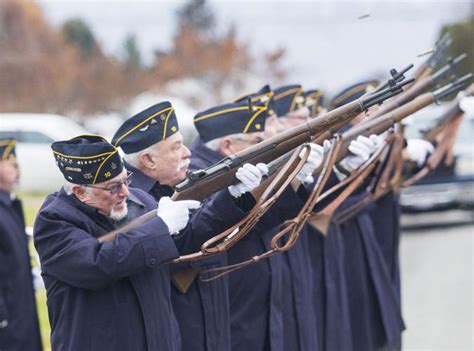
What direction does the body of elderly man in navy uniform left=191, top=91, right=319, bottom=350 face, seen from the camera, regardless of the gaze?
to the viewer's right

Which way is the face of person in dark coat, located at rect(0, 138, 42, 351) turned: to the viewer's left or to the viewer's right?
to the viewer's right

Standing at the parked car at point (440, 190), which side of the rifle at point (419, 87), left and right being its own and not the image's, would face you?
left

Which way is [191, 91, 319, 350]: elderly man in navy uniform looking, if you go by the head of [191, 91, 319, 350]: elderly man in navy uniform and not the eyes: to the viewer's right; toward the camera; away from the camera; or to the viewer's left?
to the viewer's right

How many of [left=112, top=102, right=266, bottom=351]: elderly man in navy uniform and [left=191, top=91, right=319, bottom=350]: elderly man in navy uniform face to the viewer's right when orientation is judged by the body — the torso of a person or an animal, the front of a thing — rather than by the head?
2

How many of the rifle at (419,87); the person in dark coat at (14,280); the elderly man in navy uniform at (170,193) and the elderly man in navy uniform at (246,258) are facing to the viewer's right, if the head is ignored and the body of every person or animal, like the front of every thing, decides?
4

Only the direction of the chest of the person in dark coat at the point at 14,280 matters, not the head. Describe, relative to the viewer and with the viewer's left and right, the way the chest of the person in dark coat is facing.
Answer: facing to the right of the viewer

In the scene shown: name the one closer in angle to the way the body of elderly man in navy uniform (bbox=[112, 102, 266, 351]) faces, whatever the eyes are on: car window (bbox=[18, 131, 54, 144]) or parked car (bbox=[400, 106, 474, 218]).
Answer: the parked car

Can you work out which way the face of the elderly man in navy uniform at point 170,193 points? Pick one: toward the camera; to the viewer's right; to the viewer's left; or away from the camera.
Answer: to the viewer's right

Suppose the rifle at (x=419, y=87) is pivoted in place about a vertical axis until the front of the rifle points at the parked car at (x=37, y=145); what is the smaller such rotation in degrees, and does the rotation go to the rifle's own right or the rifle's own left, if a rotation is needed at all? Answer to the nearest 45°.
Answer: approximately 135° to the rifle's own left

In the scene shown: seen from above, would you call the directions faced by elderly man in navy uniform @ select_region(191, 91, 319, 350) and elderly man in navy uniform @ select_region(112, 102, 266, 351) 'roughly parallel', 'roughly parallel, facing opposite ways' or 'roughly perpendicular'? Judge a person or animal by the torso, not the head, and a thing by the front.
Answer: roughly parallel

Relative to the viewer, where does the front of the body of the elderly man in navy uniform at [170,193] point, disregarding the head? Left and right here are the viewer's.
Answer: facing to the right of the viewer

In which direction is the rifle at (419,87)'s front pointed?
to the viewer's right

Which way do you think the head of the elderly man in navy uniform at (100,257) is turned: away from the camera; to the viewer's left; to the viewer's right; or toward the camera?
to the viewer's right
